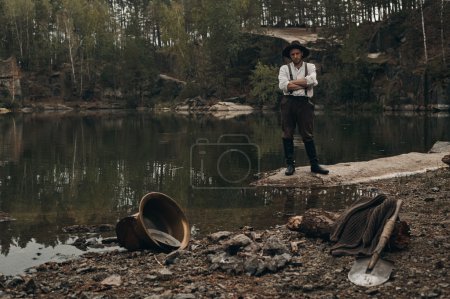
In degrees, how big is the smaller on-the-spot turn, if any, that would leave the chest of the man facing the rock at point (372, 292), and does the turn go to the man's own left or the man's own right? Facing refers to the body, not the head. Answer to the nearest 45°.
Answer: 0° — they already face it

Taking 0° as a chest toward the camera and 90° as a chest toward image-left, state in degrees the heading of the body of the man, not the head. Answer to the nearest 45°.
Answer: approximately 0°

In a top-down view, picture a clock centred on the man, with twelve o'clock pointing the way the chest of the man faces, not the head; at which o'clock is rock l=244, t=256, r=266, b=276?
The rock is roughly at 12 o'clock from the man.

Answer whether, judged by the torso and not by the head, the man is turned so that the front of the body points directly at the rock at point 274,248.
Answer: yes

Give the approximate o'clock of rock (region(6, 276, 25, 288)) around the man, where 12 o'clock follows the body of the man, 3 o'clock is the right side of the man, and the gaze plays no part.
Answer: The rock is roughly at 1 o'clock from the man.

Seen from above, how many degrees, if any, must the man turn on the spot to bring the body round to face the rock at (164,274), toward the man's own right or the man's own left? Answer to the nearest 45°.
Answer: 0° — they already face it
